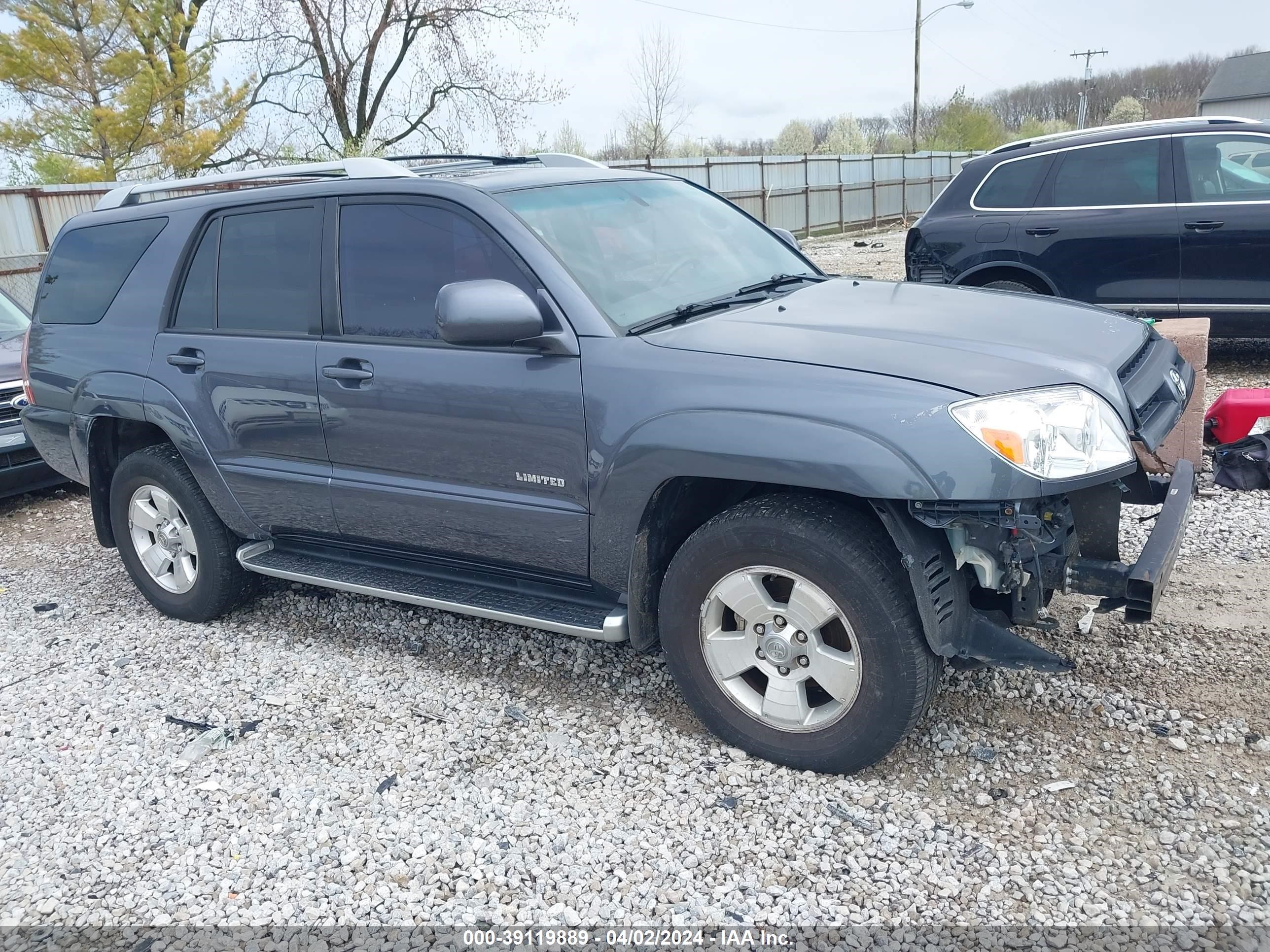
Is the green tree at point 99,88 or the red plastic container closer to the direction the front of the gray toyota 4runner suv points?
the red plastic container

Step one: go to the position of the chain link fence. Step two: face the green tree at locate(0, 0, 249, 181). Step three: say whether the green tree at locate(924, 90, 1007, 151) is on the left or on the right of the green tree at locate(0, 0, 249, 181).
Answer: right

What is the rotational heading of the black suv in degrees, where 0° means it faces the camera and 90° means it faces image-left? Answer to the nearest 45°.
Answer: approximately 270°

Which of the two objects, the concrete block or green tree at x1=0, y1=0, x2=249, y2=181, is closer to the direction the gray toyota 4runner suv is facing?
the concrete block

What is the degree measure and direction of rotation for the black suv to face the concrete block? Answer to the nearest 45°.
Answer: approximately 90° to its right

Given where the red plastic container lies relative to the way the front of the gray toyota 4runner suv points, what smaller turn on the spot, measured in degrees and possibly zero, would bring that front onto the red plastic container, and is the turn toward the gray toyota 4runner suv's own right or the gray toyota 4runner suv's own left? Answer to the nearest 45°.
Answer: approximately 90° to the gray toyota 4runner suv's own left

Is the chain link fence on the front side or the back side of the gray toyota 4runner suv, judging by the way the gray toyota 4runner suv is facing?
on the back side

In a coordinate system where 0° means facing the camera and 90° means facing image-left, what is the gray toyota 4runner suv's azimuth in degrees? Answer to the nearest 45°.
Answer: approximately 315°

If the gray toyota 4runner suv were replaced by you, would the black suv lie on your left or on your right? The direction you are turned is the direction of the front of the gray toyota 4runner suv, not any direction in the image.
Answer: on your left
